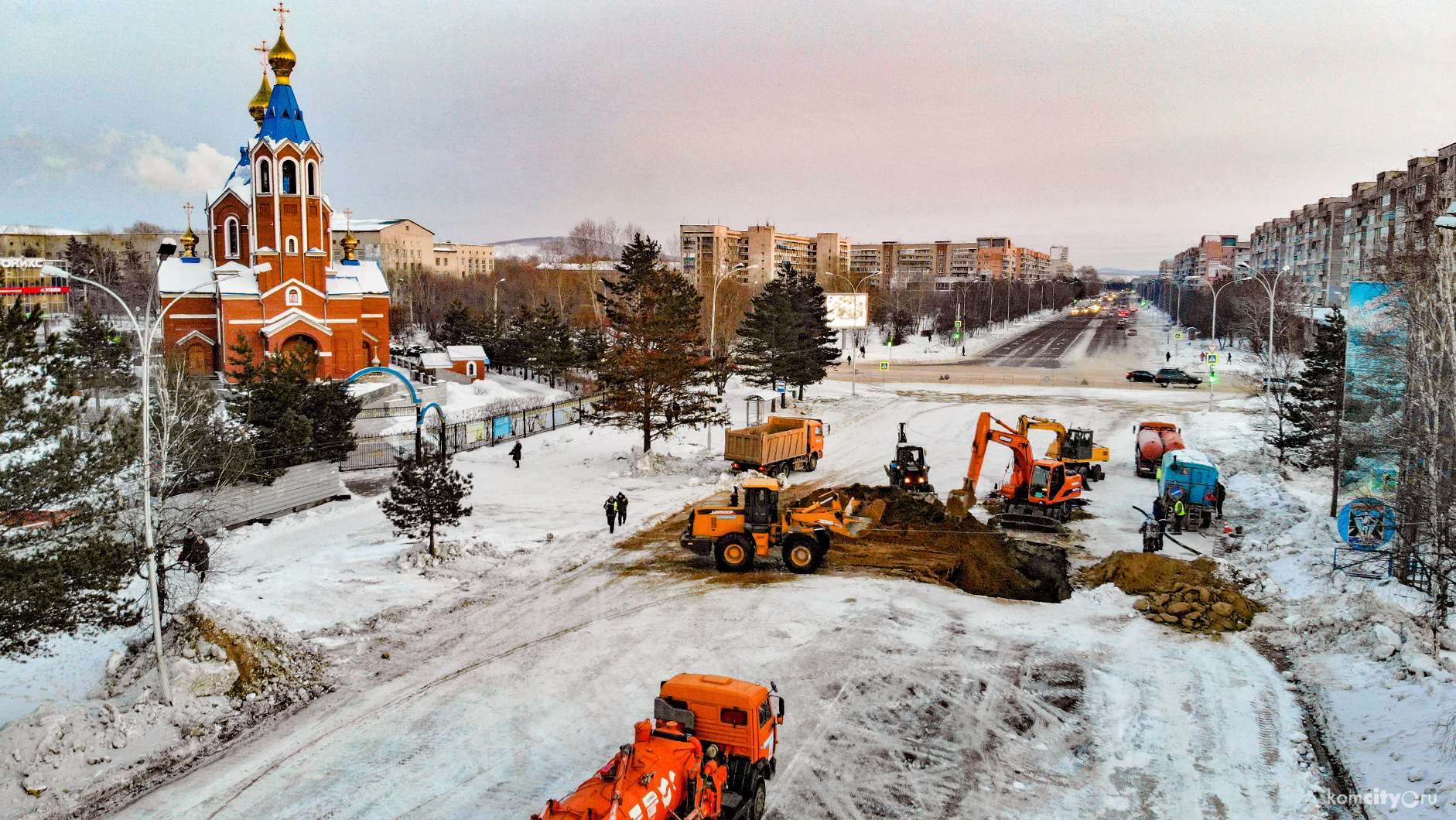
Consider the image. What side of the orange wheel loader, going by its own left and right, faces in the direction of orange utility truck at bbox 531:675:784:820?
right

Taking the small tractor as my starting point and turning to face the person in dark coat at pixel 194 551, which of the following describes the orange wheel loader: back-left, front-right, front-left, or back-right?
front-left

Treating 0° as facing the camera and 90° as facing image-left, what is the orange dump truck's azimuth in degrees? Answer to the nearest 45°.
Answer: approximately 225°

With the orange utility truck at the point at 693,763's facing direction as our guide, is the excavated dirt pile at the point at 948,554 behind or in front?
in front

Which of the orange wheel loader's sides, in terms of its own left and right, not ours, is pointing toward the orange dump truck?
left

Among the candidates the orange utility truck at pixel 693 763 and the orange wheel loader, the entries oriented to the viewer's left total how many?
0

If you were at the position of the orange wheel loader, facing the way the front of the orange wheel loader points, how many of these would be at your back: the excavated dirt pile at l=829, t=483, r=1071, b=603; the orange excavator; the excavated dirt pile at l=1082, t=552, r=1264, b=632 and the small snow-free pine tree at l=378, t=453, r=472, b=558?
1

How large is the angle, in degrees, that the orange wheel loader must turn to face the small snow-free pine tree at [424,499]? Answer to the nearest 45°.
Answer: approximately 180°

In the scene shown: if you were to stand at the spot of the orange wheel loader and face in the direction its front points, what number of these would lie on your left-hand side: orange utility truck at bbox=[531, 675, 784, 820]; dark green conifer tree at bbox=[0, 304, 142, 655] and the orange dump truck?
1

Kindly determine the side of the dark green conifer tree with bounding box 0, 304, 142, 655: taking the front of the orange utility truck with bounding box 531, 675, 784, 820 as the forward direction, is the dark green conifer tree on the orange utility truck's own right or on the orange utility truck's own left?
on the orange utility truck's own left

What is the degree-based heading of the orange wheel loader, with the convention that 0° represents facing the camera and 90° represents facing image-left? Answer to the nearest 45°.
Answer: approximately 270°

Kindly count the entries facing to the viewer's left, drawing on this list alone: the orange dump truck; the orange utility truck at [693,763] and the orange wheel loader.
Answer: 0

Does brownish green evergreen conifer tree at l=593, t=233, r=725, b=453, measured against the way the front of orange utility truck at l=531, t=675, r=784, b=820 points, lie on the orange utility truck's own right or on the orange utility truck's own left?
on the orange utility truck's own left

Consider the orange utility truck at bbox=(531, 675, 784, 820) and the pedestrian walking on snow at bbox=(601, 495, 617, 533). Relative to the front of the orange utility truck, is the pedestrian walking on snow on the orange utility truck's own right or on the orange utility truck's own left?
on the orange utility truck's own left

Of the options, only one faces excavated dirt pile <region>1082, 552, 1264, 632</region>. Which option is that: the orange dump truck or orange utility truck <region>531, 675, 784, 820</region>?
the orange utility truck

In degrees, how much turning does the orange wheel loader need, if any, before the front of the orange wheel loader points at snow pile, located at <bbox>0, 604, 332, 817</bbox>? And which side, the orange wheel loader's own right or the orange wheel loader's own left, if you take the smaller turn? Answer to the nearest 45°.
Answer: approximately 135° to the orange wheel loader's own right
